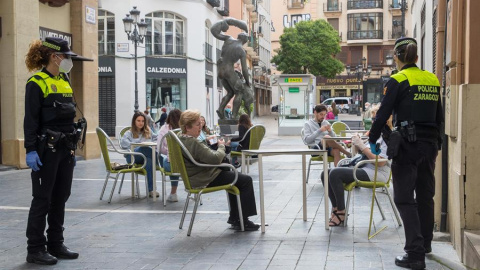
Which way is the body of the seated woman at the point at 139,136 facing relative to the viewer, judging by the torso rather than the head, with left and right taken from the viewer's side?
facing the viewer and to the right of the viewer

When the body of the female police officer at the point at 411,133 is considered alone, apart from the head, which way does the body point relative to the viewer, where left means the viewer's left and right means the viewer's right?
facing away from the viewer and to the left of the viewer

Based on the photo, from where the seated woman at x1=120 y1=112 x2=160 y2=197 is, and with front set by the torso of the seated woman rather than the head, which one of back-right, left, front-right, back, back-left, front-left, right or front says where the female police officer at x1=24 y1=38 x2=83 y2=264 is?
front-right

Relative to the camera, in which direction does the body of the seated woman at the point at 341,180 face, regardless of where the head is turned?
to the viewer's left

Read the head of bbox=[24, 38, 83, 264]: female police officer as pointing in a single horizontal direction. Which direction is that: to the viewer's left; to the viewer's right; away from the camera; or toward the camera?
to the viewer's right

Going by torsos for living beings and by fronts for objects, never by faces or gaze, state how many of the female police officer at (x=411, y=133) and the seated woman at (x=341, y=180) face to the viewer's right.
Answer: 0

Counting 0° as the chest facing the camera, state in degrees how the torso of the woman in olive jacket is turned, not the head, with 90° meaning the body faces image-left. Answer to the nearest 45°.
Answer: approximately 270°

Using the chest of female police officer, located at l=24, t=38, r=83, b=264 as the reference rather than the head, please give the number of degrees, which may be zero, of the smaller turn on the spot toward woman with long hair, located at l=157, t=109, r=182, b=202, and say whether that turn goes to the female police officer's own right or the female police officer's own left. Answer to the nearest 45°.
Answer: approximately 90° to the female police officer's own left

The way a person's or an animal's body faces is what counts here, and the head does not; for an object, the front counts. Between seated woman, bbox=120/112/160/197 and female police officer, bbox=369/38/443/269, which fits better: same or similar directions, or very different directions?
very different directions
